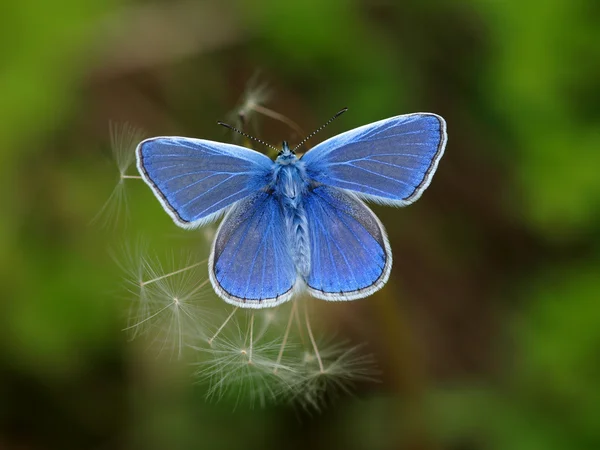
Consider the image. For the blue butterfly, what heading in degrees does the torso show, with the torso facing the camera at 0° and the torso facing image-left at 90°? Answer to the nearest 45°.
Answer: approximately 180°
